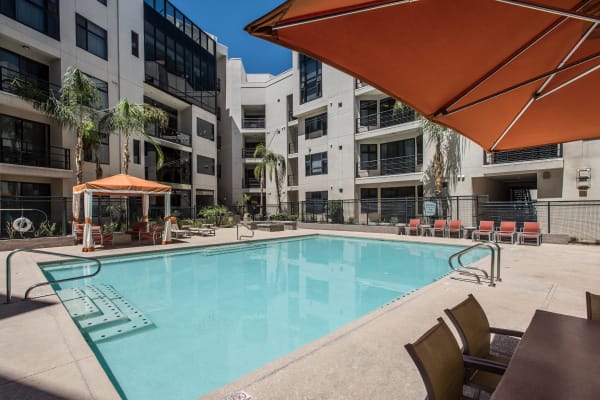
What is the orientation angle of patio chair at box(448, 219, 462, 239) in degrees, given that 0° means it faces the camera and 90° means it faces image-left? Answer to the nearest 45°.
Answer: approximately 0°

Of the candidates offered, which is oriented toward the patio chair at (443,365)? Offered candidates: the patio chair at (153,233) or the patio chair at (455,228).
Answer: the patio chair at (455,228)

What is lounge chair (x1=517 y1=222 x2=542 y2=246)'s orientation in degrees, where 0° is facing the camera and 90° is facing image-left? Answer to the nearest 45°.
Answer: approximately 45°

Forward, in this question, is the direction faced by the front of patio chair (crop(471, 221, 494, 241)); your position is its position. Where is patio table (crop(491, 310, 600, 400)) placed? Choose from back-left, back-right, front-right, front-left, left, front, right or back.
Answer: front-left

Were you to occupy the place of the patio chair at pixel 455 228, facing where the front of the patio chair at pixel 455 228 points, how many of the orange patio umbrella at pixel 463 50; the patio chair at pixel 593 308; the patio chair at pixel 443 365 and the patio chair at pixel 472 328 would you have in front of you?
4

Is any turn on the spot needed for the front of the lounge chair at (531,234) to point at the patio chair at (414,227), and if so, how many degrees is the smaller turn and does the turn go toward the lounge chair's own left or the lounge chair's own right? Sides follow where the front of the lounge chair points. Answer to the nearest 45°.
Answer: approximately 45° to the lounge chair's own right

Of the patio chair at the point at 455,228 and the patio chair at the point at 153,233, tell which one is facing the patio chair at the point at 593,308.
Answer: the patio chair at the point at 455,228

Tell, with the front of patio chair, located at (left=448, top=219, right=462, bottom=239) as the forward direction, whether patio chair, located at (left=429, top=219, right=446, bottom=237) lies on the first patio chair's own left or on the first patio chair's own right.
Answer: on the first patio chair's own right
